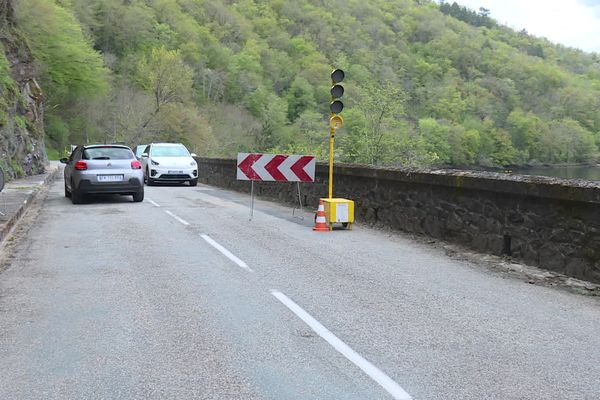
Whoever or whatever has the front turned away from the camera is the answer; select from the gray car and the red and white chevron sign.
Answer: the gray car

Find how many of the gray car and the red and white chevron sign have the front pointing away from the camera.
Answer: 1

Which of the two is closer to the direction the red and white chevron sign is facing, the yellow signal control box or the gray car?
the yellow signal control box

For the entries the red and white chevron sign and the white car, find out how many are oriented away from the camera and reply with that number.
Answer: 0

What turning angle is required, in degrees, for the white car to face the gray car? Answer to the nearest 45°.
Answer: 0° — it already faces it

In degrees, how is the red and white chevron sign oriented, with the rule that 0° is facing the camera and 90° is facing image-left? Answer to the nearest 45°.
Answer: approximately 0°

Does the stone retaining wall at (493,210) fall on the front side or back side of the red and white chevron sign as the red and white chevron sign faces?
on the front side

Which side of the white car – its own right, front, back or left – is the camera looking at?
front

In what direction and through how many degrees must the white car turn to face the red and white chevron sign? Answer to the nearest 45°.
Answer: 0° — it already faces it

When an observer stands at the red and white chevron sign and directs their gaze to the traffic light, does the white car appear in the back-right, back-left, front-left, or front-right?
back-left

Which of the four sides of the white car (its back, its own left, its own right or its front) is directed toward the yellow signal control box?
front

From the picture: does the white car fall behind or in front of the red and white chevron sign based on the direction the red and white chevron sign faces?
behind

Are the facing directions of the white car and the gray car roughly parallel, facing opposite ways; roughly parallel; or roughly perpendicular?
roughly parallel, facing opposite ways

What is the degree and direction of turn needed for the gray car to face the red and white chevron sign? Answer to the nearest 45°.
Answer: approximately 135° to its right

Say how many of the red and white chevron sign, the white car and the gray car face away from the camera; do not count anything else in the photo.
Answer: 1

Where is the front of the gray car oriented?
away from the camera

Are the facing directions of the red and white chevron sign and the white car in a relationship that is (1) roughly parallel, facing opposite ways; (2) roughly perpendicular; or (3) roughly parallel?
roughly parallel

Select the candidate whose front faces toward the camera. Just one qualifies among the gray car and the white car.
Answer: the white car
